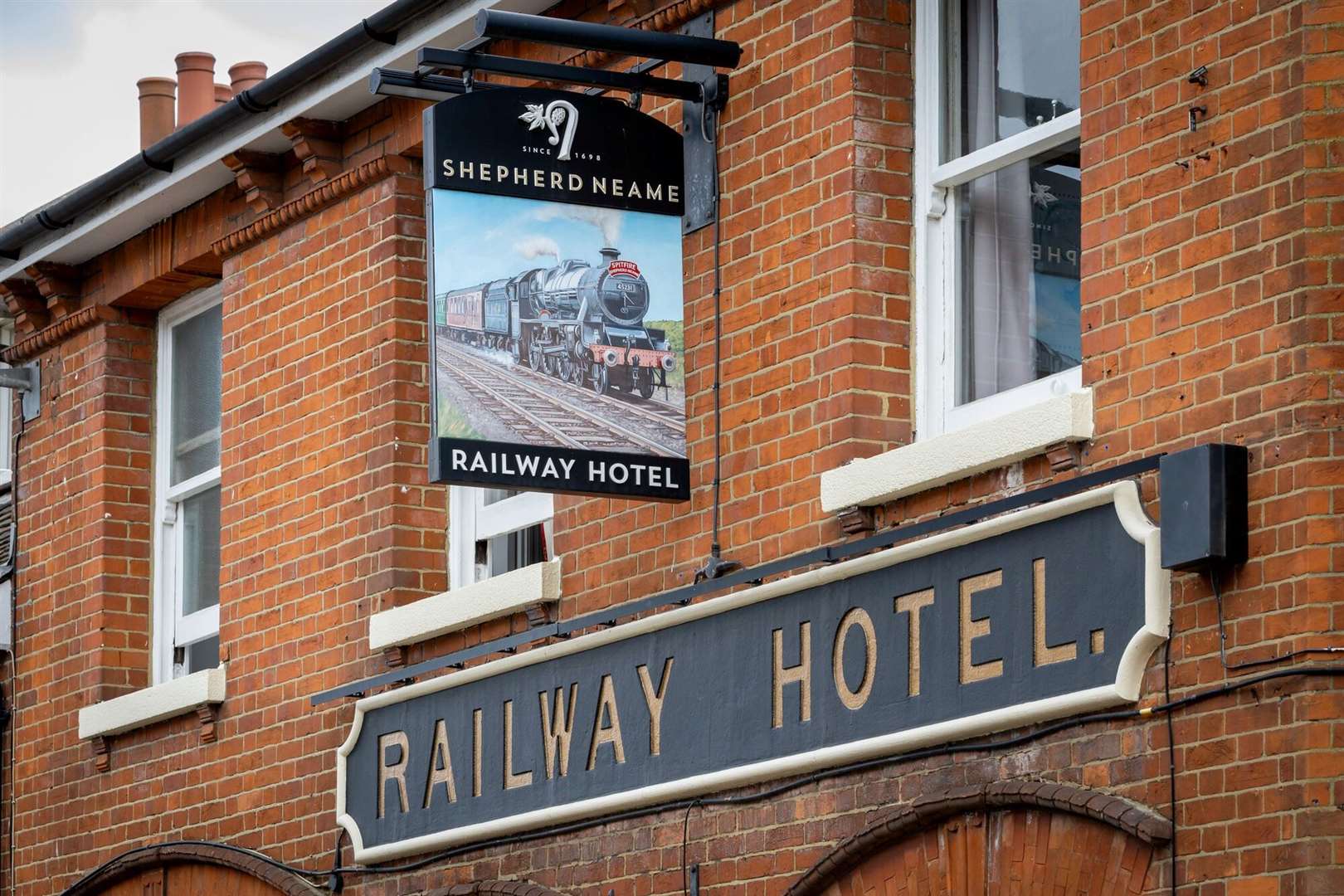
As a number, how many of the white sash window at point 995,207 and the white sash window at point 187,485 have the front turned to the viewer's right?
0

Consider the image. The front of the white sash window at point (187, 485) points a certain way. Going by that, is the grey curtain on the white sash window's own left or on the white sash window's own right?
on the white sash window's own left

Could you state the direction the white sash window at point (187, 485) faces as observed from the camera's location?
facing the viewer and to the left of the viewer

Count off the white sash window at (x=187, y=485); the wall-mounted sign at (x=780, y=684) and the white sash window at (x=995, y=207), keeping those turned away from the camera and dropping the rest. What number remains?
0
